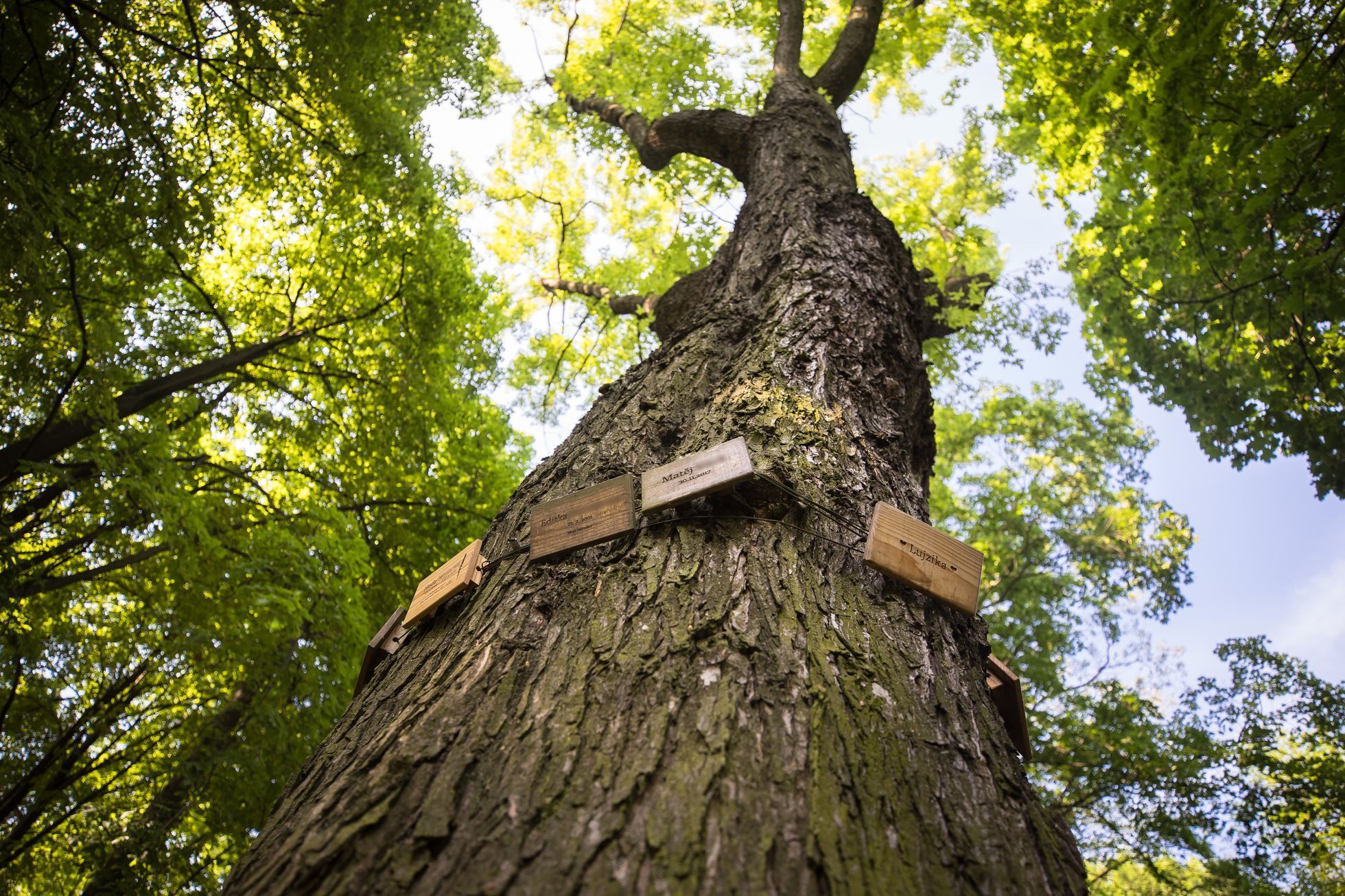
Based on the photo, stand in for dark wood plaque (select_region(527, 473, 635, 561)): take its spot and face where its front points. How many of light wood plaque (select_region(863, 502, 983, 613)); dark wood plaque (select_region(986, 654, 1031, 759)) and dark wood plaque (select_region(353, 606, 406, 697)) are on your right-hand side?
1

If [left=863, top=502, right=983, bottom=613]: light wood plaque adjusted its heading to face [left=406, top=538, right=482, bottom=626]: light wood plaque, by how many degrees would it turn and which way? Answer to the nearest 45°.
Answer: approximately 135° to its right

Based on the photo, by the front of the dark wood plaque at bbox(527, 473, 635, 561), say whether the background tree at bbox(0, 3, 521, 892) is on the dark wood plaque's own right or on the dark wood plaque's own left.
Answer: on the dark wood plaque's own right

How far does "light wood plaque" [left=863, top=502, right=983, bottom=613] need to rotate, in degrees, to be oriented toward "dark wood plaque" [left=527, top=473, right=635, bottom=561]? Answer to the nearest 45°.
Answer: approximately 135° to its right

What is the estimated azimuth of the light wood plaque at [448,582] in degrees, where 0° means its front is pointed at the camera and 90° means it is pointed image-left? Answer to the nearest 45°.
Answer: approximately 45°

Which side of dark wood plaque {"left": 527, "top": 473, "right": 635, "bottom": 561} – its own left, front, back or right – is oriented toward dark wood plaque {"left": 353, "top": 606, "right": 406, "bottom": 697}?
right

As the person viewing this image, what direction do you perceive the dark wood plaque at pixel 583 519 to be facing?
facing the viewer and to the left of the viewer

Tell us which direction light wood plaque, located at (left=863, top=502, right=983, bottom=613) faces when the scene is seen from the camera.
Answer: facing the viewer and to the right of the viewer

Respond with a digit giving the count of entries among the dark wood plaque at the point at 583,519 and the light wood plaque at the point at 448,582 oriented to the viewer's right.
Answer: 0
